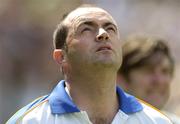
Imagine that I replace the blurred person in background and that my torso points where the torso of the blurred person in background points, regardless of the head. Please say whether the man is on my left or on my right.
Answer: on my right
